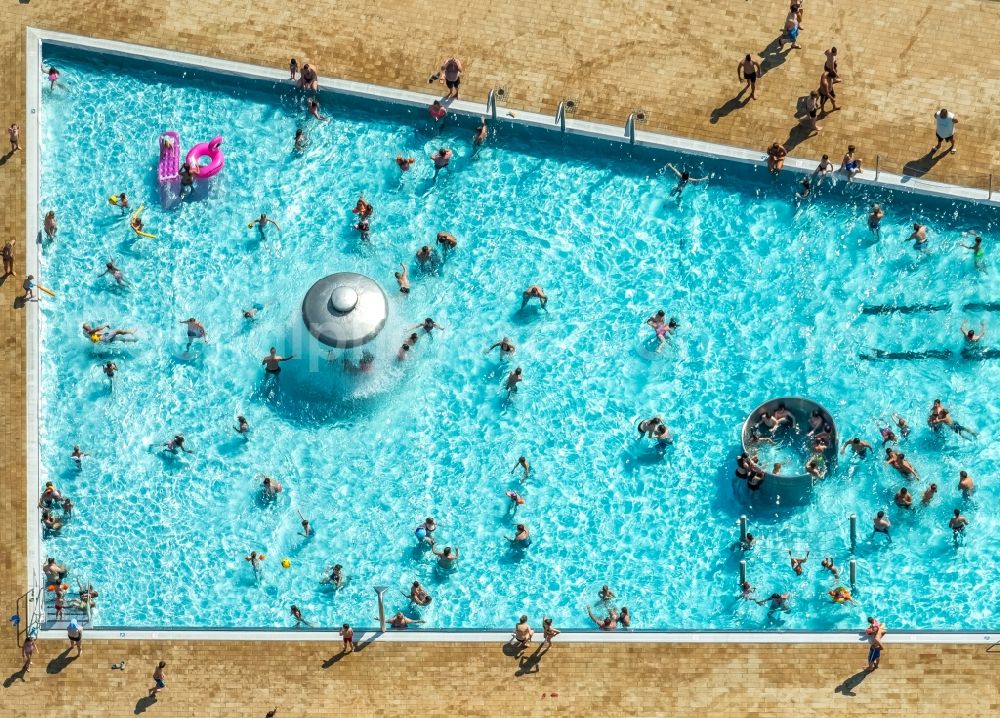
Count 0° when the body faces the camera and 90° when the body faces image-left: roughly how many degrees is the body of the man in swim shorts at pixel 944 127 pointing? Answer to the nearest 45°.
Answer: approximately 0°

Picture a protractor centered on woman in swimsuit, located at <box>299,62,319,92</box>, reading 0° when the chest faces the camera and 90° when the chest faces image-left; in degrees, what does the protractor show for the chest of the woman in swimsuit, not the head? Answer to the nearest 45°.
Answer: approximately 0°

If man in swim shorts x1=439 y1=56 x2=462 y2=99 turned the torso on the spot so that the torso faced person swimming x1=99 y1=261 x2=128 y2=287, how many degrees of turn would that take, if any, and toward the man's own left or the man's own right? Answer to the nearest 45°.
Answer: approximately 90° to the man's own right
